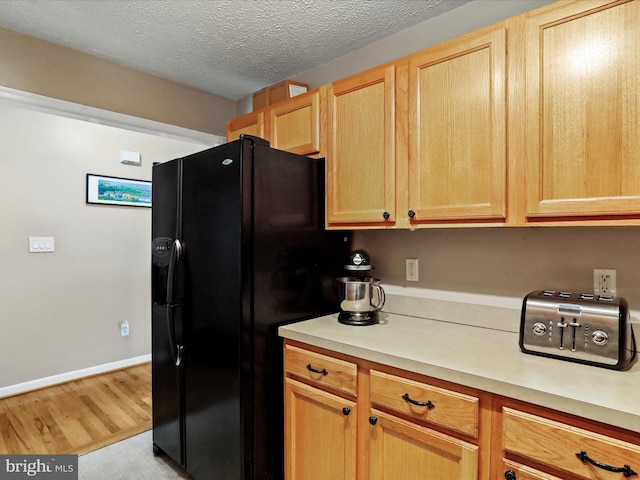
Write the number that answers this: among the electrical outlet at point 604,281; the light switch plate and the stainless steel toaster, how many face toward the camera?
3

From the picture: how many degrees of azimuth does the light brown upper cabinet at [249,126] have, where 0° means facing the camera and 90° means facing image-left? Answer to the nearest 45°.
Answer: approximately 45°

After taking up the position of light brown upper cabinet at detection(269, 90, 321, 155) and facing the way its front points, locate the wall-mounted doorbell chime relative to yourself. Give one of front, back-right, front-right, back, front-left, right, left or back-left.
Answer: right

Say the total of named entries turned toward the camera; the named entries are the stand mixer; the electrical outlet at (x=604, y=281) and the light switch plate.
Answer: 3

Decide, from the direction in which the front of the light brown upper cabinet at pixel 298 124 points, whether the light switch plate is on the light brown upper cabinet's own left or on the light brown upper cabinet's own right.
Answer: on the light brown upper cabinet's own right

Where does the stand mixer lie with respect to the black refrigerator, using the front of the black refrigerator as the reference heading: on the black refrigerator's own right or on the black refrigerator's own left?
on the black refrigerator's own left

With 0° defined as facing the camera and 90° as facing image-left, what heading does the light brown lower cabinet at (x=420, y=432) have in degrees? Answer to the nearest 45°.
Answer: approximately 45°

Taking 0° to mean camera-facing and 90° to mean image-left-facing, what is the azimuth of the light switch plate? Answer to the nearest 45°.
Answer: approximately 0°

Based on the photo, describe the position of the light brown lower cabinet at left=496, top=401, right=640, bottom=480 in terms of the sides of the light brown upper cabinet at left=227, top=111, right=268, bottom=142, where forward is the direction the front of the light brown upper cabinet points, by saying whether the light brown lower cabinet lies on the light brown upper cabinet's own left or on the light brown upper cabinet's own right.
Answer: on the light brown upper cabinet's own left

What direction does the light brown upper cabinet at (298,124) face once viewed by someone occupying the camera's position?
facing the viewer and to the left of the viewer

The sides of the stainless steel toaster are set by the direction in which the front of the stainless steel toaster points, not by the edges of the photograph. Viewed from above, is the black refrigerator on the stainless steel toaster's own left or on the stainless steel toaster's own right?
on the stainless steel toaster's own right
